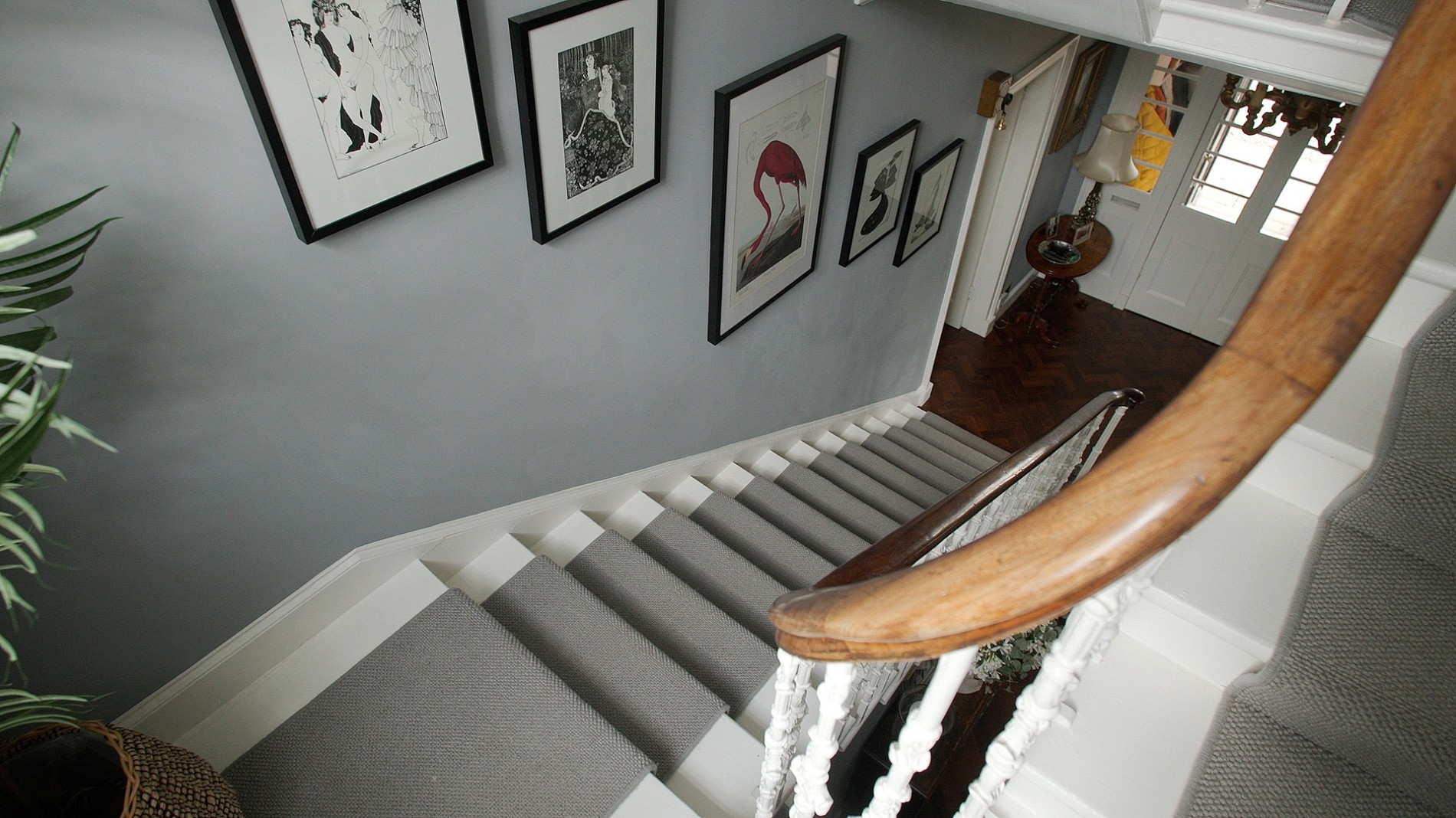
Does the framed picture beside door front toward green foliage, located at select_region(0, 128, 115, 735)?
no

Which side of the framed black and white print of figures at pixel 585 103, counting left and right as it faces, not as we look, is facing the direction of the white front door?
left

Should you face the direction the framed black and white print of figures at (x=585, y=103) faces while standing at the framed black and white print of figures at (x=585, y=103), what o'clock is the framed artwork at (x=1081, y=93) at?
The framed artwork is roughly at 9 o'clock from the framed black and white print of figures.

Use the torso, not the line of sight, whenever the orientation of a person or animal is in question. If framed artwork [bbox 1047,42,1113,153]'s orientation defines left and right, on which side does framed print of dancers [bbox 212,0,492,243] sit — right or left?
on its right

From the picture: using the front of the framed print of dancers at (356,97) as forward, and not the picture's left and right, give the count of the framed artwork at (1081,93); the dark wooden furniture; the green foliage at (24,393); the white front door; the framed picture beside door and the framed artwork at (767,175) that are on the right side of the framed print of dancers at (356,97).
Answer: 1

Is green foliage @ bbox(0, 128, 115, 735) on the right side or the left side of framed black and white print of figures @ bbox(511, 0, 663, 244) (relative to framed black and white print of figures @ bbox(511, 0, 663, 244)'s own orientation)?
on its right

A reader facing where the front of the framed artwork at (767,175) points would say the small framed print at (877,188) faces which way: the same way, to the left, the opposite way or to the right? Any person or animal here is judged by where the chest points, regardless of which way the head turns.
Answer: the same way

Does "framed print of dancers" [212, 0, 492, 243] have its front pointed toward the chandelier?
no

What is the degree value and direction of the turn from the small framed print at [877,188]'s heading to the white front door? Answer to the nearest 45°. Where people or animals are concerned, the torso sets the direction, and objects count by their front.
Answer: approximately 90° to its left

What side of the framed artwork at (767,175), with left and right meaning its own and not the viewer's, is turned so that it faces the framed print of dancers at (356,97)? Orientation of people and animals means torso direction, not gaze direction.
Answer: right

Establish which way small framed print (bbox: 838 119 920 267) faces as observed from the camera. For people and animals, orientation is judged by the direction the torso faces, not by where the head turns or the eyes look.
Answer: facing the viewer and to the right of the viewer

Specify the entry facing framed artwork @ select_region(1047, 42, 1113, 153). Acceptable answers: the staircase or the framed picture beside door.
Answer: the staircase

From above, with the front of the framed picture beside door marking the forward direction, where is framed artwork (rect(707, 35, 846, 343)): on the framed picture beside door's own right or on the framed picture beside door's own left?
on the framed picture beside door's own right

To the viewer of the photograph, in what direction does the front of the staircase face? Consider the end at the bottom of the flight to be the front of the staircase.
facing away from the viewer and to the right of the viewer

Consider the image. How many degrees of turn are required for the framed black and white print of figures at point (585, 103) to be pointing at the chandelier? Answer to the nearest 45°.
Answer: approximately 90° to its left

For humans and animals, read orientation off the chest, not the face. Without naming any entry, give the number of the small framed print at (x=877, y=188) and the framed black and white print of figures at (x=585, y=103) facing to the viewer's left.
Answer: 0
